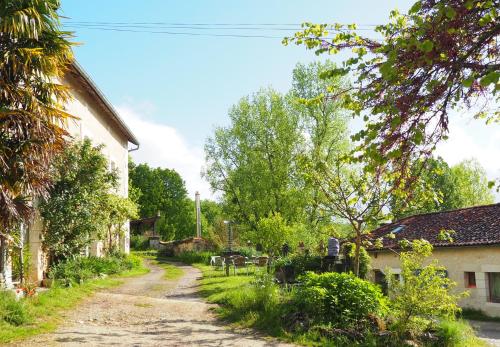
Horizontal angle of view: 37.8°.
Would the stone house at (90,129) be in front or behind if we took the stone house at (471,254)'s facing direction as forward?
in front

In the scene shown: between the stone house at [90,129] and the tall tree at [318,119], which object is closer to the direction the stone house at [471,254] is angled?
the stone house

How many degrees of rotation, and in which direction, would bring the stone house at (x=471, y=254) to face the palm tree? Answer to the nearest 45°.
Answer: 0° — it already faces it

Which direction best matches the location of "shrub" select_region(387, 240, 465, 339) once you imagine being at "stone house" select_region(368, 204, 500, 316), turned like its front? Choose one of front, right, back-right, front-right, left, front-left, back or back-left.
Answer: front-left

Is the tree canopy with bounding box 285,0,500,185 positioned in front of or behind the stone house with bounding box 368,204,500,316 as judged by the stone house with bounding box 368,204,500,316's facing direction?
in front

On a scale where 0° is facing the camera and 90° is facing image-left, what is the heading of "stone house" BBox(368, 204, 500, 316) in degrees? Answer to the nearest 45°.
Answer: approximately 45°

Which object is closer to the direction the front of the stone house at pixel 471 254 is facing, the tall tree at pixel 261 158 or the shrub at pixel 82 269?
the shrub

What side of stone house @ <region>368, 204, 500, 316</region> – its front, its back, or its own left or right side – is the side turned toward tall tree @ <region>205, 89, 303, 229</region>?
right
